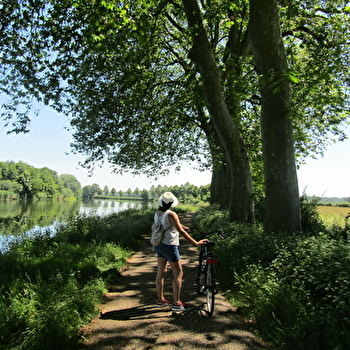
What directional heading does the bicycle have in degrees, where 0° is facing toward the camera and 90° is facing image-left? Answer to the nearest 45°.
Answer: approximately 180°

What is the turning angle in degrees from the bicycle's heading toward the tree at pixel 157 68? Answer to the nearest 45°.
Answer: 0° — it already faces it
